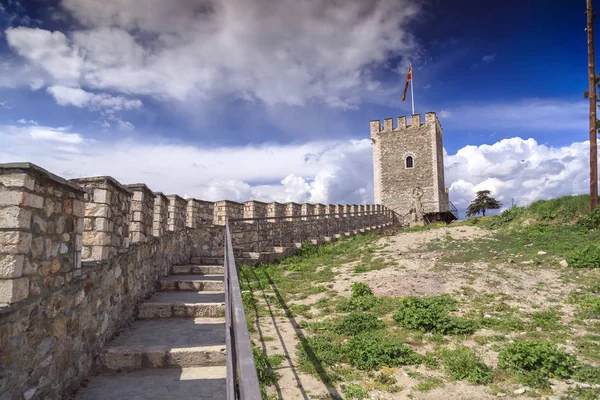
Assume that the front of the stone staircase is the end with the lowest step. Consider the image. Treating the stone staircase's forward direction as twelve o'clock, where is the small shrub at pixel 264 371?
The small shrub is roughly at 10 o'clock from the stone staircase.

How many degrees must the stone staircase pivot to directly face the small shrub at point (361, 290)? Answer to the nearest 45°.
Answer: approximately 135° to its left

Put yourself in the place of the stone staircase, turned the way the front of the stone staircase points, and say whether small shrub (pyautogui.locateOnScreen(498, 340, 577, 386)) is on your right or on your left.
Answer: on your left

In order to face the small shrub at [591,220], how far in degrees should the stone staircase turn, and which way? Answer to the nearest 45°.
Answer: approximately 90° to its left

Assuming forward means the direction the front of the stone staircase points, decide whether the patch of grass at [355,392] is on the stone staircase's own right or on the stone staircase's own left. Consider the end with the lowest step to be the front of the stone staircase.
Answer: on the stone staircase's own left

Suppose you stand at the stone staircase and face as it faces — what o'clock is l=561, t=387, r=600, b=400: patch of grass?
The patch of grass is roughly at 10 o'clock from the stone staircase.

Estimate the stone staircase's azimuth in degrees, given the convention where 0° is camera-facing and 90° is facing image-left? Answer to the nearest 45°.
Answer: approximately 0°

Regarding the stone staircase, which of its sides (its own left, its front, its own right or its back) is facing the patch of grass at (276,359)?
left

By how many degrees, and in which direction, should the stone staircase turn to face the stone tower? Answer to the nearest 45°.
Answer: approximately 135° to its left

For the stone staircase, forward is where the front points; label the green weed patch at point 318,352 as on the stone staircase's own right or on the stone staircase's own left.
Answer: on the stone staircase's own left

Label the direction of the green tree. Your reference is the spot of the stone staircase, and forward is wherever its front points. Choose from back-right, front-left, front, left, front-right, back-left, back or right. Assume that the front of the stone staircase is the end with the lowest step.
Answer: back-left

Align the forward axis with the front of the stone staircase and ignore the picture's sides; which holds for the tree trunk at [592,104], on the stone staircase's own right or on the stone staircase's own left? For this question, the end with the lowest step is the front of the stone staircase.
on the stone staircase's own left
